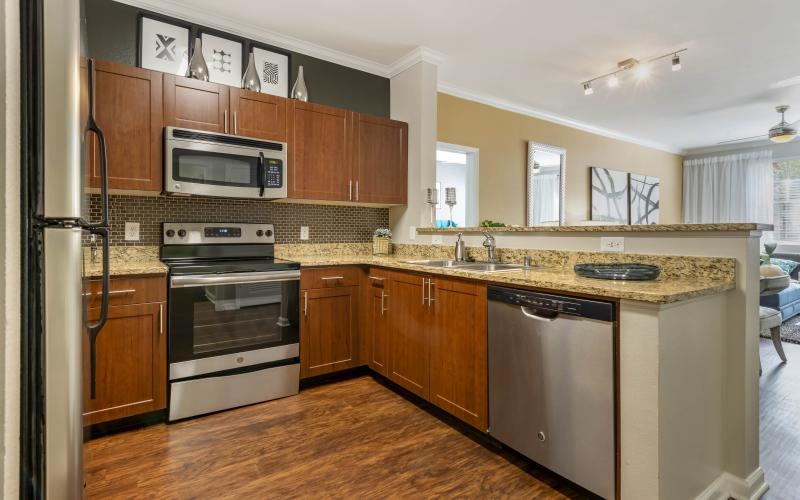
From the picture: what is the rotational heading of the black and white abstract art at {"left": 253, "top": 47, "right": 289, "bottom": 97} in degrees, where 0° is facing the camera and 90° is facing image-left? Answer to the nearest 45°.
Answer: approximately 315°

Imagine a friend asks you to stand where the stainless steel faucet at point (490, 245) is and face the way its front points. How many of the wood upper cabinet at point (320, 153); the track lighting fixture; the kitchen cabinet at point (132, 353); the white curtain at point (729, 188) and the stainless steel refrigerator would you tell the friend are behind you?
2

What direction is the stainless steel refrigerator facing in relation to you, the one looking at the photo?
facing to the right of the viewer

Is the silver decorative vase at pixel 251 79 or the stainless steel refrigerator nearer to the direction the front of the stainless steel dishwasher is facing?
the stainless steel refrigerator

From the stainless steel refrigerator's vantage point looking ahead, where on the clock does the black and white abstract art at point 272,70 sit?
The black and white abstract art is roughly at 10 o'clock from the stainless steel refrigerator.

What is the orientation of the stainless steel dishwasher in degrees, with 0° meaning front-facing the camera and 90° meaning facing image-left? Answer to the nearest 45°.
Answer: approximately 45°

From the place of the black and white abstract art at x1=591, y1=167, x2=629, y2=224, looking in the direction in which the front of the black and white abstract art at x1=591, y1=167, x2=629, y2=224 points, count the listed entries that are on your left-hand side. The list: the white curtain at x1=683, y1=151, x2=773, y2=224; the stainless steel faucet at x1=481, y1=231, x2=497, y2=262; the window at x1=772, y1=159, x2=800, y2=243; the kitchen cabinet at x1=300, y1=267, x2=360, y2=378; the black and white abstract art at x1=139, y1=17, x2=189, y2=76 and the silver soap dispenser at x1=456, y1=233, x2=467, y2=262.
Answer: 2

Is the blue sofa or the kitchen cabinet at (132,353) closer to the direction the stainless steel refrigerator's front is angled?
the blue sofa

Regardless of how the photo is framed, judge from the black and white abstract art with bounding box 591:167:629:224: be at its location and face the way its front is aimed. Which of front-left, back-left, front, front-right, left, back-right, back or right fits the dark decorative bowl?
front-right

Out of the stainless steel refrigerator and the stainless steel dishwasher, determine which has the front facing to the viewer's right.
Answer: the stainless steel refrigerator

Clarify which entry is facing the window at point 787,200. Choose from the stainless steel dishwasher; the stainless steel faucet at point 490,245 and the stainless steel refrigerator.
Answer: the stainless steel refrigerator
